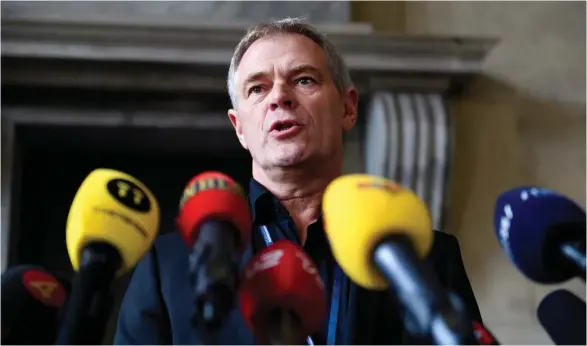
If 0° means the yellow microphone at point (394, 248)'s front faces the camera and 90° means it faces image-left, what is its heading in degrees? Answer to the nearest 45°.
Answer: approximately 135°

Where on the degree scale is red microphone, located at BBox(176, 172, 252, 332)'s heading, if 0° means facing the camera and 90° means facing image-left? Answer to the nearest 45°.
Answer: approximately 180°

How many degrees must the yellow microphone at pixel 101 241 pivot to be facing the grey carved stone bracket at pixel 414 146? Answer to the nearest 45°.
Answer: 0° — it already faces it

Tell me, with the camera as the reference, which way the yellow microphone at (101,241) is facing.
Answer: facing away from the viewer and to the right of the viewer

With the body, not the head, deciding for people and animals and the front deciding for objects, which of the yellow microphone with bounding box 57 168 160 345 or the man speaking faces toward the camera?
the man speaking

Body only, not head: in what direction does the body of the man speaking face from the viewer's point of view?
toward the camera

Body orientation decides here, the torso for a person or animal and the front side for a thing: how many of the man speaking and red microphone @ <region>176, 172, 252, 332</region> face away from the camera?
1

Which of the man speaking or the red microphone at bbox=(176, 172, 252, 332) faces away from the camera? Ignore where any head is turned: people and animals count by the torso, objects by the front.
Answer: the red microphone
